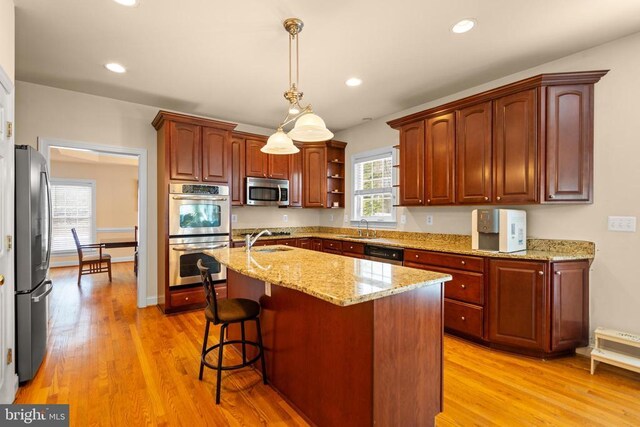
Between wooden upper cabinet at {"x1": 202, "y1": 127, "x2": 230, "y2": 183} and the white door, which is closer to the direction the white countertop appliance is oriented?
the white door

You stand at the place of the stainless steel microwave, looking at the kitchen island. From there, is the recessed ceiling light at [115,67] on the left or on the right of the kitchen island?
right

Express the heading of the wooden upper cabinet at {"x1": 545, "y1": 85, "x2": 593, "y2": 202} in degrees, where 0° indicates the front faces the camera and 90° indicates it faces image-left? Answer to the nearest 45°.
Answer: approximately 0°

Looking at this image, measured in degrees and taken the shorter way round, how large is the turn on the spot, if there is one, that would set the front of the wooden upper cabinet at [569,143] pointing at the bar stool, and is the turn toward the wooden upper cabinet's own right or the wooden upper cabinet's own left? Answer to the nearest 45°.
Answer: approximately 45° to the wooden upper cabinet's own right

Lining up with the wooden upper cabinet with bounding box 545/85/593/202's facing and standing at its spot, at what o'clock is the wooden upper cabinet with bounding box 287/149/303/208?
the wooden upper cabinet with bounding box 287/149/303/208 is roughly at 3 o'clock from the wooden upper cabinet with bounding box 545/85/593/202.

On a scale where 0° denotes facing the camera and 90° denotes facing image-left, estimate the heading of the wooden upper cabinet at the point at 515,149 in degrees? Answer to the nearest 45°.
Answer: approximately 45°

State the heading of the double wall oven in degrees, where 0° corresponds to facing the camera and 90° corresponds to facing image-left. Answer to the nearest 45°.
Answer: approximately 0°

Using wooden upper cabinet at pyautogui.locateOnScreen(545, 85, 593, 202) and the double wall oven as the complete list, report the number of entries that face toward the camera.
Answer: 2
